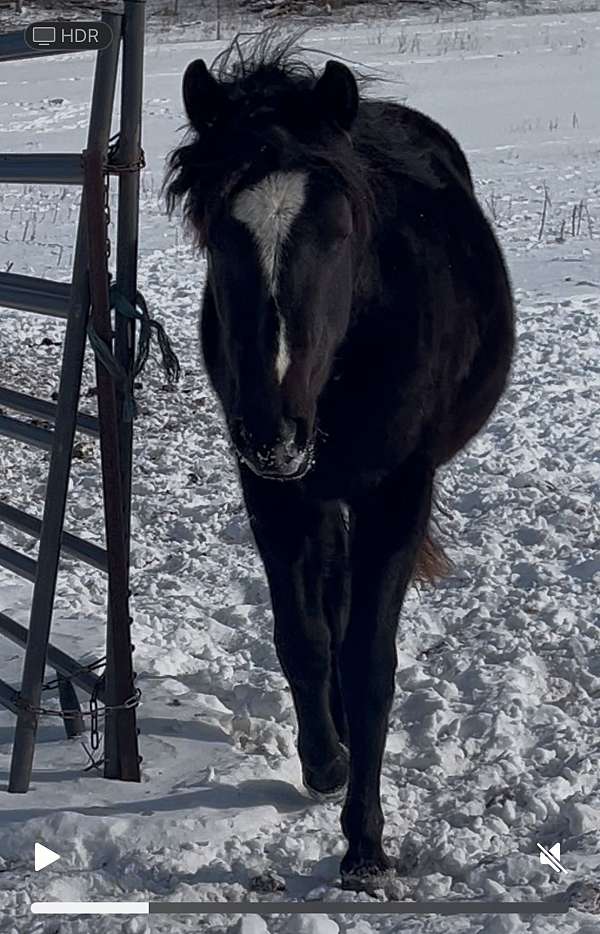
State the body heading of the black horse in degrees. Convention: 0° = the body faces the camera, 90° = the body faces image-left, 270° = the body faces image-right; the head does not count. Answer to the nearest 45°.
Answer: approximately 0°

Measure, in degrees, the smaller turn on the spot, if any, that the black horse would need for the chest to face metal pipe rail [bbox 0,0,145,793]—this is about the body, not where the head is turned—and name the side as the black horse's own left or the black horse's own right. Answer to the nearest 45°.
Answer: approximately 90° to the black horse's own right
